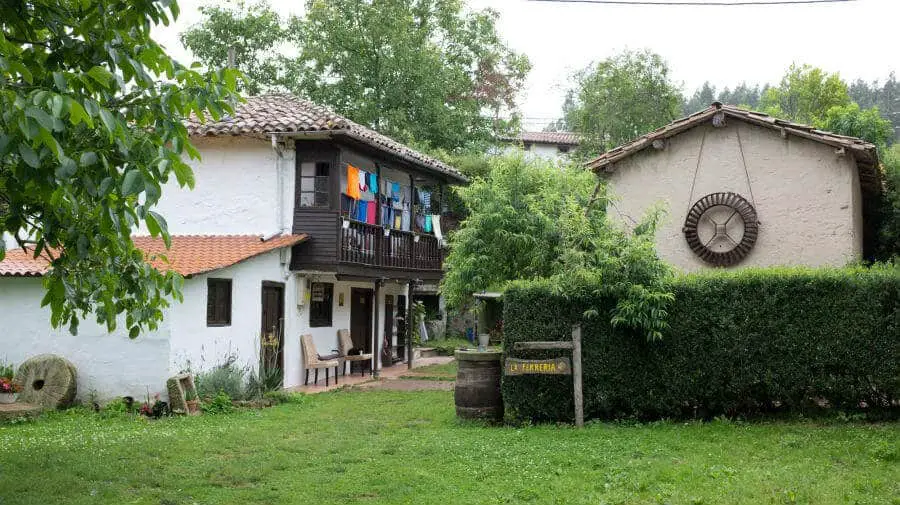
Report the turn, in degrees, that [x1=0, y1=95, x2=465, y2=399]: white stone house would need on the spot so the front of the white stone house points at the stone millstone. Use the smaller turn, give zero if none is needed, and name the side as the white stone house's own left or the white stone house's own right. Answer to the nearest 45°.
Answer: approximately 90° to the white stone house's own right

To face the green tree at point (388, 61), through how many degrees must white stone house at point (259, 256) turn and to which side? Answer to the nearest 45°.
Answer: approximately 135° to its left

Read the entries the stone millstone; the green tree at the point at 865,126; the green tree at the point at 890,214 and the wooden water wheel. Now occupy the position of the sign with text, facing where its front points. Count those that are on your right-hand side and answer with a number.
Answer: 1

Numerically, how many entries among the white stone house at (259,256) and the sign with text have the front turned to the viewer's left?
0

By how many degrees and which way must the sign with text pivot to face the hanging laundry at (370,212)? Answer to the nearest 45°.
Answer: approximately 135° to its right

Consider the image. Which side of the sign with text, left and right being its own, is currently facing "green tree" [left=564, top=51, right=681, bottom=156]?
back

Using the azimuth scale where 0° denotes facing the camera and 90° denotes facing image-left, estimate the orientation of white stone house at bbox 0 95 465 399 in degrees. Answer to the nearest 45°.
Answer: approximately 315°

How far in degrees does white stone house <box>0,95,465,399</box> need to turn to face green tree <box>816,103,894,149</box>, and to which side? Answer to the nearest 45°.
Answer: approximately 45° to its left

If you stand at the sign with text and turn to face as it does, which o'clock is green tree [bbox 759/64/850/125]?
The green tree is roughly at 7 o'clock from the sign with text.

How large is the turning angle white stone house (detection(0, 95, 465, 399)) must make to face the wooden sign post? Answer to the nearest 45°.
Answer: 0° — it already faces it

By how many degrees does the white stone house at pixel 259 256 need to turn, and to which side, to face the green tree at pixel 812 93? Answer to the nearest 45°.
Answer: approximately 90° to its left
